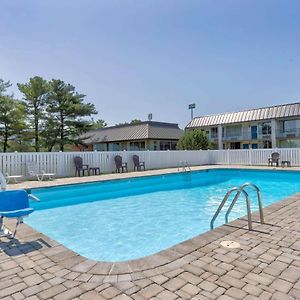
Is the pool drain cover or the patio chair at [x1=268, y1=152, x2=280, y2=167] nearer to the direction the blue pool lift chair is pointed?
the pool drain cover

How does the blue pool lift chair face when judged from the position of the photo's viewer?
facing the viewer and to the right of the viewer

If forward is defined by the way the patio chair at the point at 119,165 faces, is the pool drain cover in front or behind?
in front

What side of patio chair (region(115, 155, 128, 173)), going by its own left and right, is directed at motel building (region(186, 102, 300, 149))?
left

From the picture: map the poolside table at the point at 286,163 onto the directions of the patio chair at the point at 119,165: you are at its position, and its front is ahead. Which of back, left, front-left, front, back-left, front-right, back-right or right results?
front-left

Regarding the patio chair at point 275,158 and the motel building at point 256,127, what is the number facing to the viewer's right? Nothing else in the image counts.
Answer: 0

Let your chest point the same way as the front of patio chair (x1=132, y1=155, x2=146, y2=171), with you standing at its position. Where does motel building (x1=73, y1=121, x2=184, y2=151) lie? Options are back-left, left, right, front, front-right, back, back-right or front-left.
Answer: back-left
